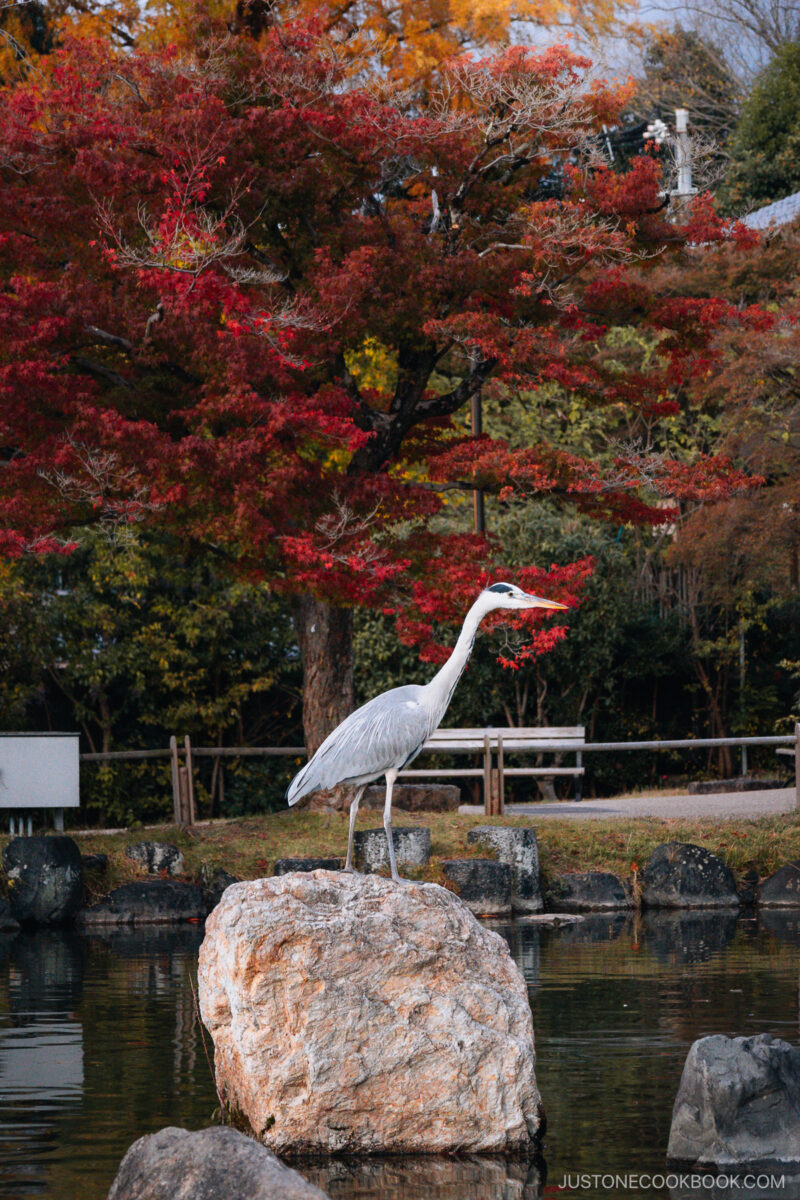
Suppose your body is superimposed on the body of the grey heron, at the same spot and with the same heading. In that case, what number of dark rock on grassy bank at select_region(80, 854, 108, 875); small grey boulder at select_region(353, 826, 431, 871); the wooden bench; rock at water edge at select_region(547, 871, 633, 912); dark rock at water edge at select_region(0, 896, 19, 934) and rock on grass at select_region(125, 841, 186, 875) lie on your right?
0

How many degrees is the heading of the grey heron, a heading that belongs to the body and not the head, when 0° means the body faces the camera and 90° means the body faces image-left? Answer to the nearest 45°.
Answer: approximately 270°

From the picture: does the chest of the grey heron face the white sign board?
no

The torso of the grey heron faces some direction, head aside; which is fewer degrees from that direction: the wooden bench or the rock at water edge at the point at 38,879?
the wooden bench

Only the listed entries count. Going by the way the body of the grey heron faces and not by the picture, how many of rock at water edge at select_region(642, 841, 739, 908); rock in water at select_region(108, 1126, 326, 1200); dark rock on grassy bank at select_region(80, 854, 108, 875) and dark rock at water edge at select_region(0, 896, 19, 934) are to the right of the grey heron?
1

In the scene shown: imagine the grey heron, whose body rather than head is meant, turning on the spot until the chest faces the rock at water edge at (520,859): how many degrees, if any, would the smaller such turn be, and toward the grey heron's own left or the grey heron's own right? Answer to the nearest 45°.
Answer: approximately 90° to the grey heron's own left

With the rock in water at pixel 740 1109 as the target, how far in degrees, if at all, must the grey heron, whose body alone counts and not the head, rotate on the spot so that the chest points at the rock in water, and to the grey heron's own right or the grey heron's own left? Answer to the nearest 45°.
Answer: approximately 45° to the grey heron's own right

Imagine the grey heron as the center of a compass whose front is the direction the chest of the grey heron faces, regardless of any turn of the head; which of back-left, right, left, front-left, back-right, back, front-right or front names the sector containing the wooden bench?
left

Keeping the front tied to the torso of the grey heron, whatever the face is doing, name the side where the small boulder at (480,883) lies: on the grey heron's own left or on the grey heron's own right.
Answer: on the grey heron's own left

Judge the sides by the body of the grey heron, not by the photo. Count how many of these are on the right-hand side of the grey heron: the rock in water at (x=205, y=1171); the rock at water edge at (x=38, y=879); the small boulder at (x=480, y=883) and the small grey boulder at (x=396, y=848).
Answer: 1

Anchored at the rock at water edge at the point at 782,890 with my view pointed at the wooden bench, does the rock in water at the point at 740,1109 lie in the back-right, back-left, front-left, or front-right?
back-left

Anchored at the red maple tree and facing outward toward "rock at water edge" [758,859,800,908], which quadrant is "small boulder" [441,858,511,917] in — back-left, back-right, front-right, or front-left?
front-right

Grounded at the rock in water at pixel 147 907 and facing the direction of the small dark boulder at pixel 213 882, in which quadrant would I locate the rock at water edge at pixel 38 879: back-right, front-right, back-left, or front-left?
back-left

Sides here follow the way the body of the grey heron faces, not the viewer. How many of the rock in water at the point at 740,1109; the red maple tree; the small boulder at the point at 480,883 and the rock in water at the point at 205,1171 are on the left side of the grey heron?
2

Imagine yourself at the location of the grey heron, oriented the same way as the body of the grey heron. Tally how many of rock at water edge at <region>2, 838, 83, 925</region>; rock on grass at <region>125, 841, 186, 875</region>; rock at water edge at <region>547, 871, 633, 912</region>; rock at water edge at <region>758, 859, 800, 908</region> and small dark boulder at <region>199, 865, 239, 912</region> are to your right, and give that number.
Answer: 0

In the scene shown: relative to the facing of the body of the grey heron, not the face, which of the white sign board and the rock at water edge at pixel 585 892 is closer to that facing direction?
the rock at water edge

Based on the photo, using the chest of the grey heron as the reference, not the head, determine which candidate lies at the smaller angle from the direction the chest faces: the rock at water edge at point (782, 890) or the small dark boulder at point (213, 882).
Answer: the rock at water edge
